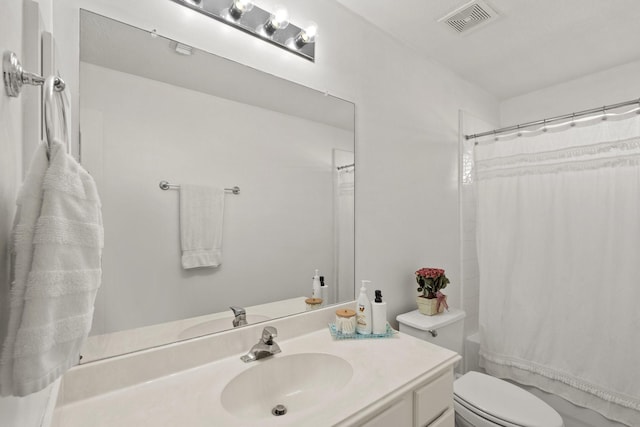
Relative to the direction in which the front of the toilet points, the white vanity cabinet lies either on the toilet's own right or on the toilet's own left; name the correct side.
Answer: on the toilet's own right

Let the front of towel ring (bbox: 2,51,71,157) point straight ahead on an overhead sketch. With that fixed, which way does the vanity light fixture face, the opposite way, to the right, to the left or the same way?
to the right

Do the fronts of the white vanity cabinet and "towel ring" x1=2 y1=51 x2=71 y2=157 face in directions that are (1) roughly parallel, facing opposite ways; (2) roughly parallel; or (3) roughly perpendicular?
roughly perpendicular

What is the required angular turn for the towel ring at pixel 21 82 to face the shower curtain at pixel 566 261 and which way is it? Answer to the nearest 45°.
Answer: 0° — it already faces it

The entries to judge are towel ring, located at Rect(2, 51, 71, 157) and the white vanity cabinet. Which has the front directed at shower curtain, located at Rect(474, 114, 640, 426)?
the towel ring

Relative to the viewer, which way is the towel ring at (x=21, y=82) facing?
to the viewer's right

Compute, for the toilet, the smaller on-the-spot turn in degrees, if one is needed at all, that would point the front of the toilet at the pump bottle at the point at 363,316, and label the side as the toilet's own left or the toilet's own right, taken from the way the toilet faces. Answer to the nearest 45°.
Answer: approximately 90° to the toilet's own right

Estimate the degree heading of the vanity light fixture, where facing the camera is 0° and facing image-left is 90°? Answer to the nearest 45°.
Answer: approximately 315°
